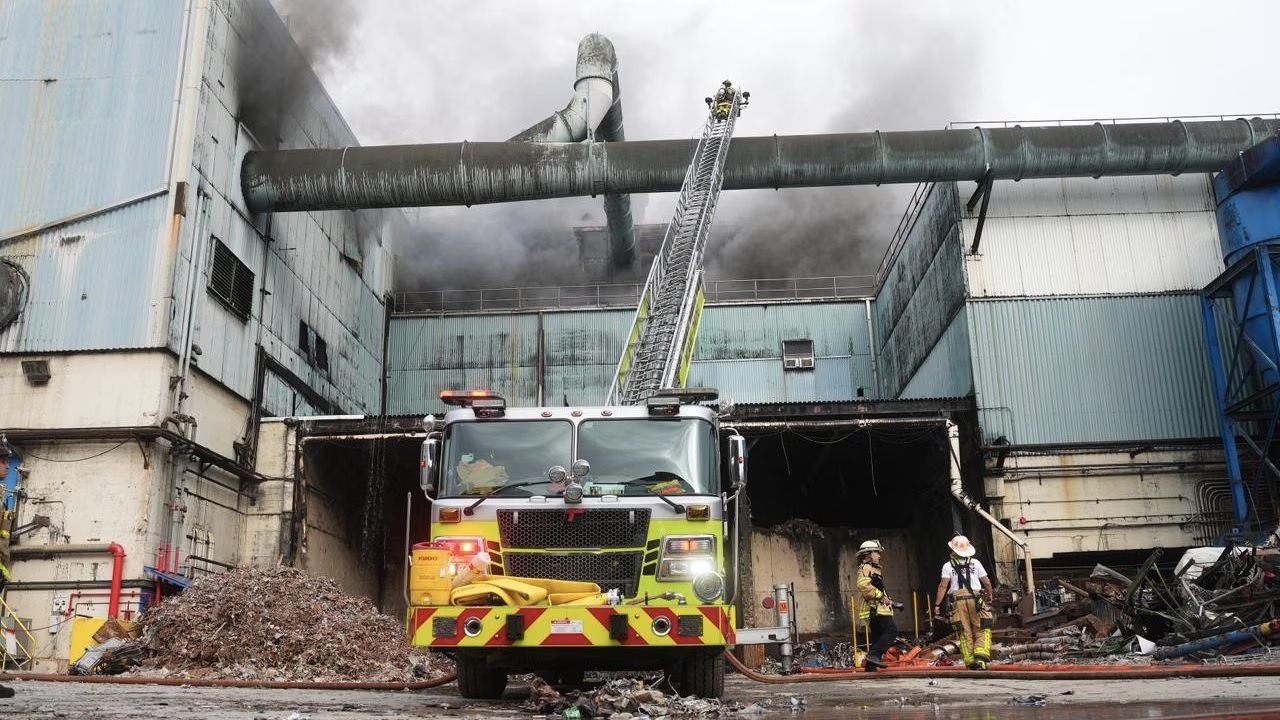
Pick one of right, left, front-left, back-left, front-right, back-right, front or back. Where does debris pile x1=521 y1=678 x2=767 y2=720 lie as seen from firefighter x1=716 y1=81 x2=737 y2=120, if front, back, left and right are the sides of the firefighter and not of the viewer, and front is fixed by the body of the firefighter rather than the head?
back

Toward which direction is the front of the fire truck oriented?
toward the camera

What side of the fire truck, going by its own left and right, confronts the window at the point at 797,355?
back

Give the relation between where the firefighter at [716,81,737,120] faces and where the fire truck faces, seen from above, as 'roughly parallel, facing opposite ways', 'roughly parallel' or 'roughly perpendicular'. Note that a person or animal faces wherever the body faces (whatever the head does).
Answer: roughly parallel, facing opposite ways

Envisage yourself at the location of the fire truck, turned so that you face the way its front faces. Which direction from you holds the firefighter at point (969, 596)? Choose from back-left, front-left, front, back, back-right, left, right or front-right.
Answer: back-left

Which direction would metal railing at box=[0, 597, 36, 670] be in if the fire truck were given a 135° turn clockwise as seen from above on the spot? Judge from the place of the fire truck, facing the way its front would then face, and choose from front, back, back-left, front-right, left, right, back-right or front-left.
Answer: front

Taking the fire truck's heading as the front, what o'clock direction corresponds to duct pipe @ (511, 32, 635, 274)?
The duct pipe is roughly at 6 o'clock from the fire truck.

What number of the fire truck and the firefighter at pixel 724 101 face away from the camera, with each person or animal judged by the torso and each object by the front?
1

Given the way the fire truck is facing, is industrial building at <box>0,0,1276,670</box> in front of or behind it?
behind

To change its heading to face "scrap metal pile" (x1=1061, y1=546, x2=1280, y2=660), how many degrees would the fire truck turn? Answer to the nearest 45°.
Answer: approximately 135° to its left

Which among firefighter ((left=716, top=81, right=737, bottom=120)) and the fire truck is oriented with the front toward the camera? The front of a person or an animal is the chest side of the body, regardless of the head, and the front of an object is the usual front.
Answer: the fire truck
